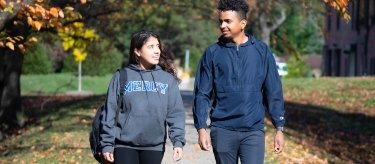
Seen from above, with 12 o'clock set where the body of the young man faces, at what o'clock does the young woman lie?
The young woman is roughly at 3 o'clock from the young man.

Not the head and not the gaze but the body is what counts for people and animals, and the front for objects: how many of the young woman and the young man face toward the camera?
2

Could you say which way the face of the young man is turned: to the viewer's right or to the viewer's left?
to the viewer's left

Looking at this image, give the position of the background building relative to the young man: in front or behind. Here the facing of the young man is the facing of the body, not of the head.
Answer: behind

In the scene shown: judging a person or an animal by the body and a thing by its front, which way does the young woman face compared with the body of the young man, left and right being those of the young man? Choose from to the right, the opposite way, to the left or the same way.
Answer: the same way

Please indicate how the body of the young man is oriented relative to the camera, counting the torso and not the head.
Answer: toward the camera

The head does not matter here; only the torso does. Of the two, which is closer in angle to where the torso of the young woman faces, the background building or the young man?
the young man

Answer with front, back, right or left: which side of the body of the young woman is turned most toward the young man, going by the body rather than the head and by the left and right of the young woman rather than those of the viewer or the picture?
left

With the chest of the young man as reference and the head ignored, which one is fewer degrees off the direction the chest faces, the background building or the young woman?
the young woman

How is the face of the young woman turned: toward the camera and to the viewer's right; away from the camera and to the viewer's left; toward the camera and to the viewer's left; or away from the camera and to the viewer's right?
toward the camera and to the viewer's right
